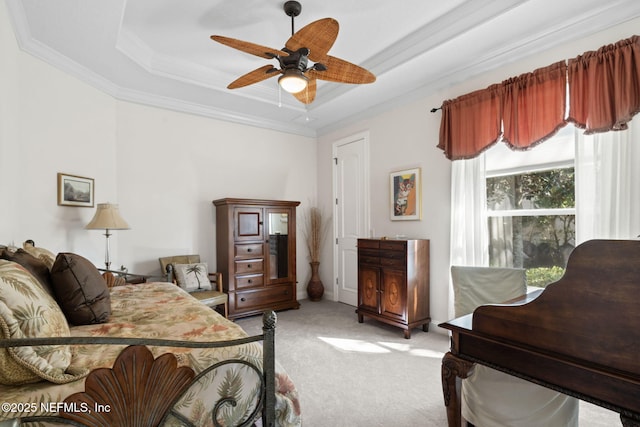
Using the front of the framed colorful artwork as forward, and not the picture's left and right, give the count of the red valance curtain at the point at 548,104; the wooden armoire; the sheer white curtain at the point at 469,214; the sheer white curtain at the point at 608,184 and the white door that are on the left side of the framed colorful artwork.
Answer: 3

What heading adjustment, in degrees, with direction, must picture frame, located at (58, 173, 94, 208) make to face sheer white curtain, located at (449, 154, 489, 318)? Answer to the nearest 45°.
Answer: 0° — it already faces it

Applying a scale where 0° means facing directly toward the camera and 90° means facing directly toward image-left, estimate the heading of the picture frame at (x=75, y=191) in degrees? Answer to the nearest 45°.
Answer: approximately 315°

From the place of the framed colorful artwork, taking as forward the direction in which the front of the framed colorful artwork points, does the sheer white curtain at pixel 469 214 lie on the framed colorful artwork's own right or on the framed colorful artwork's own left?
on the framed colorful artwork's own left

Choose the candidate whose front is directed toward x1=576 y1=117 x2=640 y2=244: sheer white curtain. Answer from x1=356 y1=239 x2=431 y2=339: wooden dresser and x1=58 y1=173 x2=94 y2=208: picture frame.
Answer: the picture frame

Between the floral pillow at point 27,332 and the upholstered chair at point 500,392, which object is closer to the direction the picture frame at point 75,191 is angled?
the upholstered chair

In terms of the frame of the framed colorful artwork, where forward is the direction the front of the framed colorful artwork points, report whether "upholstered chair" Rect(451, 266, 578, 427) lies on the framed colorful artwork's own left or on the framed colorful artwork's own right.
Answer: on the framed colorful artwork's own left

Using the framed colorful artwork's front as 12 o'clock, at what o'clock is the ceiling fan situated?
The ceiling fan is roughly at 11 o'clock from the framed colorful artwork.

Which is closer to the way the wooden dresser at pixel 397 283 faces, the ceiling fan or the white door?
the ceiling fan
